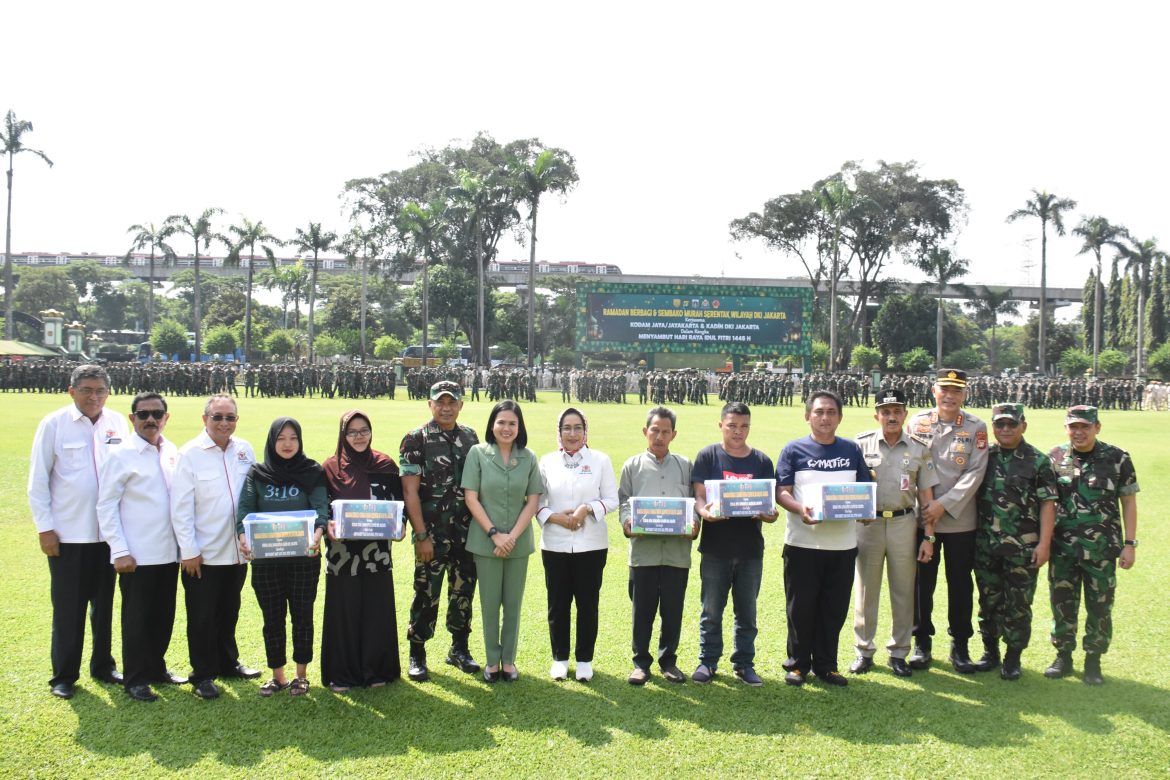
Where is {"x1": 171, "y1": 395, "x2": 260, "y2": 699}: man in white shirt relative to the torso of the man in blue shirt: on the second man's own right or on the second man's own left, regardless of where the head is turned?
on the second man's own right

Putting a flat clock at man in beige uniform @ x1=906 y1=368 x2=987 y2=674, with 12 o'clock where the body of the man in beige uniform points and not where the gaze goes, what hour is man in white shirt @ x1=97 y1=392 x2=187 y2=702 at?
The man in white shirt is roughly at 2 o'clock from the man in beige uniform.

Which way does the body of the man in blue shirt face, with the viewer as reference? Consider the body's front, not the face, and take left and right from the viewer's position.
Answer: facing the viewer

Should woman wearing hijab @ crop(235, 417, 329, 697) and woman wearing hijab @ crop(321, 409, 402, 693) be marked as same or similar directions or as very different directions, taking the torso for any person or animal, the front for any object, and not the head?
same or similar directions

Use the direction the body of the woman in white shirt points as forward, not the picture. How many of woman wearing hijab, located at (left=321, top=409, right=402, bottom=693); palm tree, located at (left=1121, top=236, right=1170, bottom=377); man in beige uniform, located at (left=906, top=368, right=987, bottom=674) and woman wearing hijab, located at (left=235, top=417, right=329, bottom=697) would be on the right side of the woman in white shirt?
2

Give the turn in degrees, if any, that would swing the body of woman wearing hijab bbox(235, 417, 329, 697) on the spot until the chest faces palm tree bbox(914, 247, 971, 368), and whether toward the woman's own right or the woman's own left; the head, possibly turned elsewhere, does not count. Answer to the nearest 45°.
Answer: approximately 135° to the woman's own left

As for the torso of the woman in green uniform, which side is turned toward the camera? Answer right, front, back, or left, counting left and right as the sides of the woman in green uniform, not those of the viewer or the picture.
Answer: front

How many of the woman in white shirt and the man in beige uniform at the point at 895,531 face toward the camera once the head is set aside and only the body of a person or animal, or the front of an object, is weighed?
2

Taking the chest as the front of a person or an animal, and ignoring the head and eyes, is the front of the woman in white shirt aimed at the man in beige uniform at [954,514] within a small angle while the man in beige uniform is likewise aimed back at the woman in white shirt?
no

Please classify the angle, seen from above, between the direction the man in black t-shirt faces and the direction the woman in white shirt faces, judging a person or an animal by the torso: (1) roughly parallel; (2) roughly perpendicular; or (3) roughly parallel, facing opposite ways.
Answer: roughly parallel

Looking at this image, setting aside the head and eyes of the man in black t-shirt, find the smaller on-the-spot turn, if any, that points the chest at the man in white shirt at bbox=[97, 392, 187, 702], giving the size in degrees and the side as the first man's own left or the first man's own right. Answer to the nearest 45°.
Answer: approximately 90° to the first man's own right

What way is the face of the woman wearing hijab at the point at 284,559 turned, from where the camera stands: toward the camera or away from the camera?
toward the camera

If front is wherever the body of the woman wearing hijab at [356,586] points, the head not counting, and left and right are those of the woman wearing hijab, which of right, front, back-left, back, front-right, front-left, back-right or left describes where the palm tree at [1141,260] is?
back-left

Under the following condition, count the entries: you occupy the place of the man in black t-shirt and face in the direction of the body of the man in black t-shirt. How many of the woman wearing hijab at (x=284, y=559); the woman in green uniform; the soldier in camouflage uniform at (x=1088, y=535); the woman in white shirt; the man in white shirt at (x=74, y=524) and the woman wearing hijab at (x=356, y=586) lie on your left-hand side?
1

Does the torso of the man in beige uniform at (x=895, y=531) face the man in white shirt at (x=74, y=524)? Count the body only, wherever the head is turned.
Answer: no

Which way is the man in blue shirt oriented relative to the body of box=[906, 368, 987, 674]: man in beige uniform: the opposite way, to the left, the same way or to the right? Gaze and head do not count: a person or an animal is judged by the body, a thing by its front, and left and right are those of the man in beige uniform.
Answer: the same way

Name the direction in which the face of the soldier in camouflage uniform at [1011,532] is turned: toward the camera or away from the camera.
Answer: toward the camera

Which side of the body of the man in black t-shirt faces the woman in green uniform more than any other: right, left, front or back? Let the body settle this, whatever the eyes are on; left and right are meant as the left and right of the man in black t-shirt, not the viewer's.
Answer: right

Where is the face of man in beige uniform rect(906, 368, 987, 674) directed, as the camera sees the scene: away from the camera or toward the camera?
toward the camera

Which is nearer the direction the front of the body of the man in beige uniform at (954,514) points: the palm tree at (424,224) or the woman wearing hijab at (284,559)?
the woman wearing hijab

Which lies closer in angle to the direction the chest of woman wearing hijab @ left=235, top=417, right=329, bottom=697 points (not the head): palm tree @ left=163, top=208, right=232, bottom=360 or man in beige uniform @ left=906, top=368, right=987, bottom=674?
the man in beige uniform

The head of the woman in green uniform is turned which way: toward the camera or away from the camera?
toward the camera
